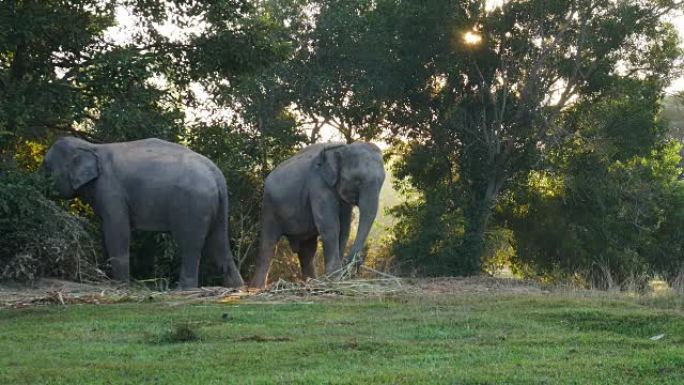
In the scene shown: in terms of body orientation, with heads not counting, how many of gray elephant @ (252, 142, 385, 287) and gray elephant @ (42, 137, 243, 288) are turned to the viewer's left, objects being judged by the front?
1

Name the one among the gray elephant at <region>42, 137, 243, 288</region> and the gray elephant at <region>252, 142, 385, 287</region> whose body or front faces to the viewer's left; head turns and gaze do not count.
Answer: the gray elephant at <region>42, 137, 243, 288</region>

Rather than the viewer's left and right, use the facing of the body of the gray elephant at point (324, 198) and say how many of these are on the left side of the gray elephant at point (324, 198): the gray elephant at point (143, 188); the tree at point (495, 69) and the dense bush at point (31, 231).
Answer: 1

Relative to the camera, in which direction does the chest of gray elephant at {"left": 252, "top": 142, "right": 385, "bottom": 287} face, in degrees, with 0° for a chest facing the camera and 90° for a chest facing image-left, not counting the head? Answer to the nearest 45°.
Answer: approximately 315°

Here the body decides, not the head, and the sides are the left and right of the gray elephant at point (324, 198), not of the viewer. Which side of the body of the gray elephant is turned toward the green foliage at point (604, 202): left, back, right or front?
left

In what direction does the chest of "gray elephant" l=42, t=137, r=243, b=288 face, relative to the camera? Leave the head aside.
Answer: to the viewer's left
